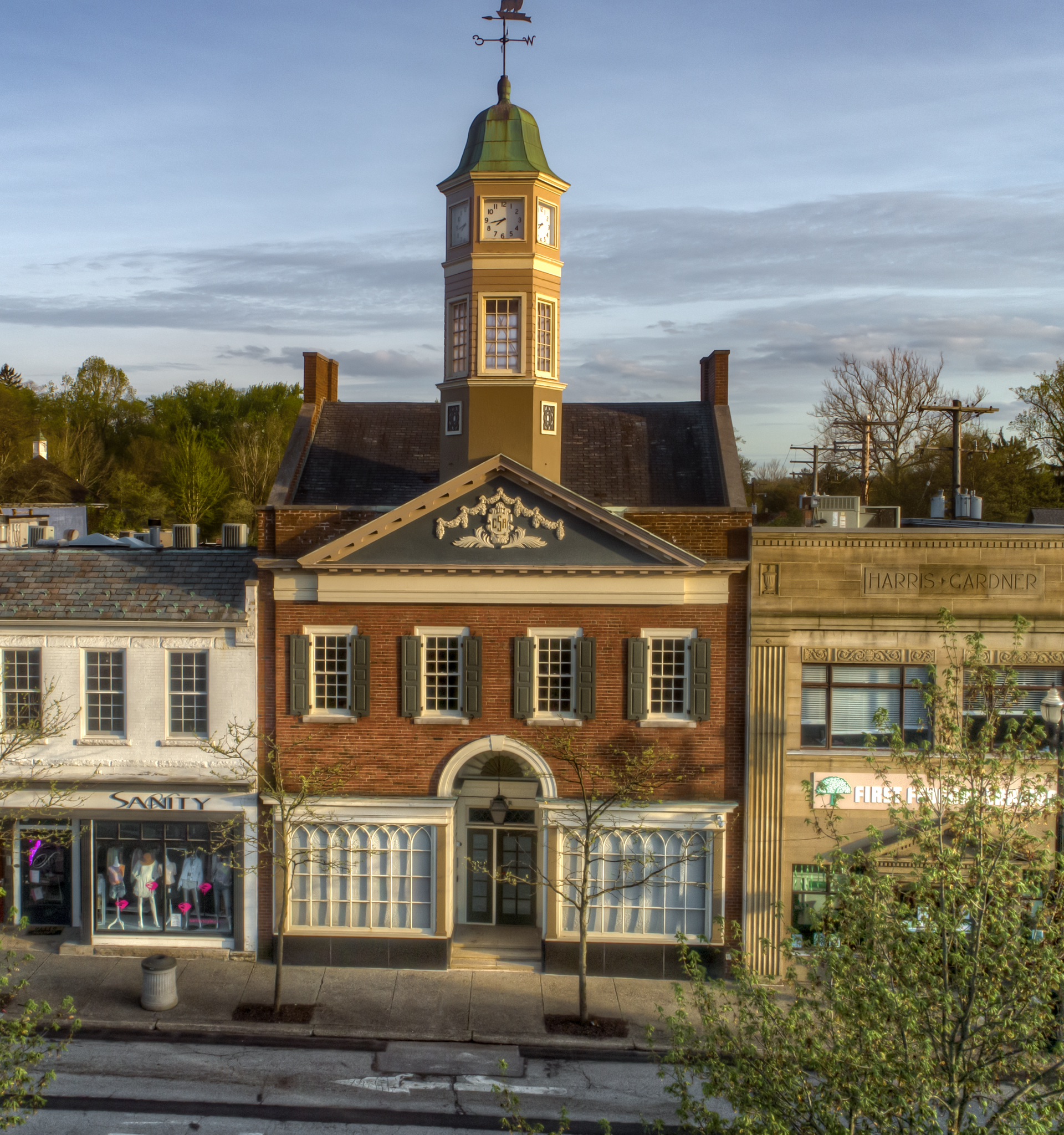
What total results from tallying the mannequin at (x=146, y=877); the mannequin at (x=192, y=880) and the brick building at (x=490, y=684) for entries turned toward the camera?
3

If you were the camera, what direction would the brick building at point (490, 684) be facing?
facing the viewer

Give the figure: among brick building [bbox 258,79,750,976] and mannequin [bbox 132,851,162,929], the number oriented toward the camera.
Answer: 2

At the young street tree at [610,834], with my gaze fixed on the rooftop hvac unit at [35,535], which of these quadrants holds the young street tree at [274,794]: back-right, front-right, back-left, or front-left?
front-left

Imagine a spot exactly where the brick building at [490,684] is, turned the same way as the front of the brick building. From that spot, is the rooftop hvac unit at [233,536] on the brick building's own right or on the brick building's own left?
on the brick building's own right

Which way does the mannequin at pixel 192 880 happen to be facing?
toward the camera

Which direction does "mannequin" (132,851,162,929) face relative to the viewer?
toward the camera

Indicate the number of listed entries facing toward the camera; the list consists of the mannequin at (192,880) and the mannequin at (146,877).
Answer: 2

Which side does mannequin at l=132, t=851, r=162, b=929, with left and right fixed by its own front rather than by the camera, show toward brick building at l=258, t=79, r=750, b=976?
left

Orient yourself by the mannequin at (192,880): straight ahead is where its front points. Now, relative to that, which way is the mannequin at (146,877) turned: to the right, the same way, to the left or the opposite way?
the same way

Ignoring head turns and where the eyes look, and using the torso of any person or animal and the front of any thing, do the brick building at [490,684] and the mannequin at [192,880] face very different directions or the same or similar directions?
same or similar directions
